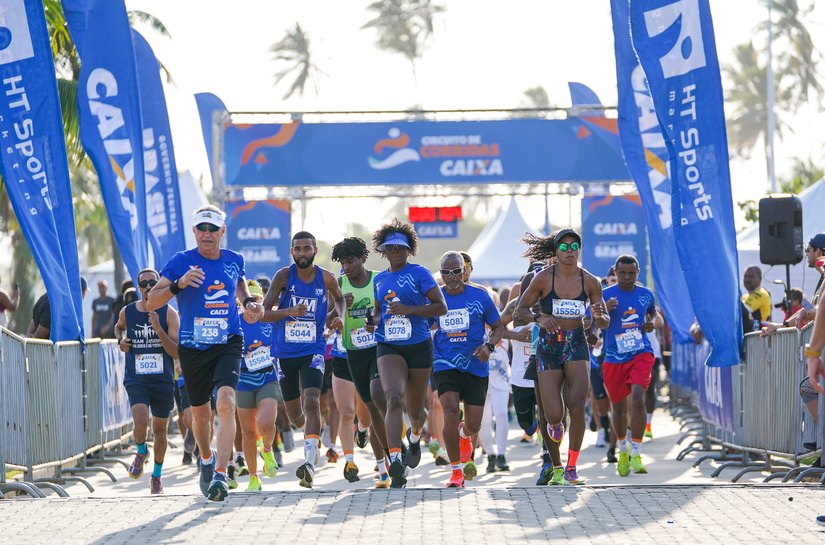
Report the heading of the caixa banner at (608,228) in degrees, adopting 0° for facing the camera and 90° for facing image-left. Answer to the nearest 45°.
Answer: approximately 0°

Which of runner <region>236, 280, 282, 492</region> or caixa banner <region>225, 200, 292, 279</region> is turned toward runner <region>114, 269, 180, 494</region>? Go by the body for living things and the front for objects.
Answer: the caixa banner

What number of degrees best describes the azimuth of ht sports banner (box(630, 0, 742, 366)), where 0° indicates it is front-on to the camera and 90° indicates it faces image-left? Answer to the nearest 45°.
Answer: approximately 0°

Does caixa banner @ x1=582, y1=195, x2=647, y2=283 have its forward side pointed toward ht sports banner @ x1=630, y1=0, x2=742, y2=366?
yes
